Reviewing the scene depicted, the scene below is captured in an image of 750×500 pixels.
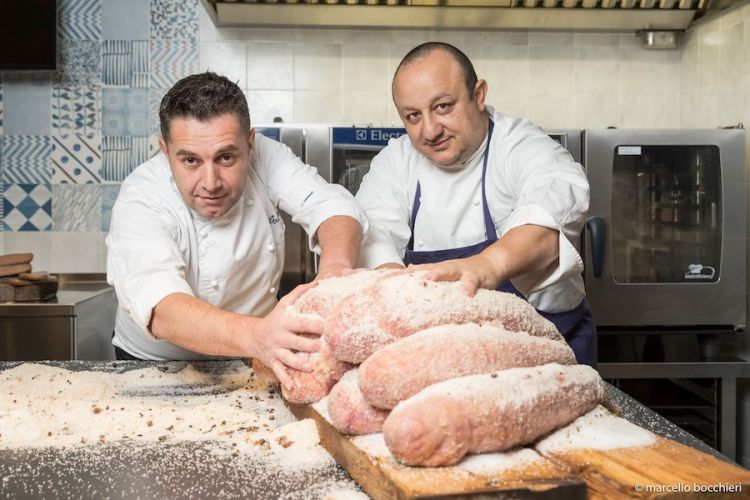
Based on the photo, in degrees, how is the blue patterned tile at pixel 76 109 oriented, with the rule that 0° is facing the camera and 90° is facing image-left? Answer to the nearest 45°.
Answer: approximately 0°

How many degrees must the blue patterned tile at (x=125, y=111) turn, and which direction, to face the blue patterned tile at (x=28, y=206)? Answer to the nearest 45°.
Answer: approximately 90° to its right

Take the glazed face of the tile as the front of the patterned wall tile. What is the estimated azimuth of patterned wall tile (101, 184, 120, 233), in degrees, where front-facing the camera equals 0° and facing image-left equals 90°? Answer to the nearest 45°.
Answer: approximately 0°

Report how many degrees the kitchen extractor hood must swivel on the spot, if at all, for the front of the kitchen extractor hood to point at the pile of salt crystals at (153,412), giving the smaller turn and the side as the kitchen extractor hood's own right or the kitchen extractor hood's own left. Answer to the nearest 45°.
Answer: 0° — it already faces it

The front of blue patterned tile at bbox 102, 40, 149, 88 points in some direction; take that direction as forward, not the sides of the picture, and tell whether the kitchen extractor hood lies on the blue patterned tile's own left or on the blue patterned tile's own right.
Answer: on the blue patterned tile's own left
